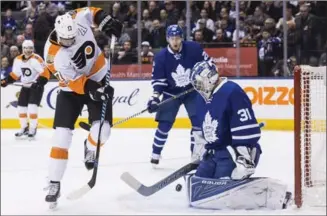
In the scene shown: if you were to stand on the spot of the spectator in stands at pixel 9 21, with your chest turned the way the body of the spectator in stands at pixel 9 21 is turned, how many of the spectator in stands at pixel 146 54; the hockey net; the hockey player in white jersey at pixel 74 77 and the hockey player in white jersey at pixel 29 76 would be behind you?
0

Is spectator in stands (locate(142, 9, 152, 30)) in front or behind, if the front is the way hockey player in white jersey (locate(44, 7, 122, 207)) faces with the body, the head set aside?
behind

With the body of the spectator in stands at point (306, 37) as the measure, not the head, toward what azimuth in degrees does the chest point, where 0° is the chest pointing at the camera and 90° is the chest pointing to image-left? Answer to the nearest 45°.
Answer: approximately 0°

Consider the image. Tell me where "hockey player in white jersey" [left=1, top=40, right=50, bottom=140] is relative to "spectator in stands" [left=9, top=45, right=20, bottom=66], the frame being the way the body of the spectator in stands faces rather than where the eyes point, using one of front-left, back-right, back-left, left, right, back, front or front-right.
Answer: front

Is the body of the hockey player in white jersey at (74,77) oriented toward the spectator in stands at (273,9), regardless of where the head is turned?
no

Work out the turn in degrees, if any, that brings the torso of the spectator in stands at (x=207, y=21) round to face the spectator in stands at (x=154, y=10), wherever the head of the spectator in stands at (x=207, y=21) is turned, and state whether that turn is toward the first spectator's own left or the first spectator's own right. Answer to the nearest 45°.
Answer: approximately 90° to the first spectator's own right

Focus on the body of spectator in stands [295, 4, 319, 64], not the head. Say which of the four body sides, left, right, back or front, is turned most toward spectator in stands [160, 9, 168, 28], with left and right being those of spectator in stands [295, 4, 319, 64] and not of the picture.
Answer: right

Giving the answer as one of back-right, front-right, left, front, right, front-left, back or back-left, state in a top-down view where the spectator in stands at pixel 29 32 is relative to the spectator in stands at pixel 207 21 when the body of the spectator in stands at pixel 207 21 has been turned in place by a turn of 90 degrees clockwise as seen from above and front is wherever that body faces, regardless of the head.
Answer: front

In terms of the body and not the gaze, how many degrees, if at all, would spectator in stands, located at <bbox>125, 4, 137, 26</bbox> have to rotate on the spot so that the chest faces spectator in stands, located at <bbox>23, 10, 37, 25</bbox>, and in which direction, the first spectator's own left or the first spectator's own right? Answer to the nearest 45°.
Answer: approximately 90° to the first spectator's own right

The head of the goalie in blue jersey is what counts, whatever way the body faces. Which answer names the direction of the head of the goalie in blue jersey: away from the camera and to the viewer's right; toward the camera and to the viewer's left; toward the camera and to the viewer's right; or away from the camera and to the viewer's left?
toward the camera and to the viewer's left

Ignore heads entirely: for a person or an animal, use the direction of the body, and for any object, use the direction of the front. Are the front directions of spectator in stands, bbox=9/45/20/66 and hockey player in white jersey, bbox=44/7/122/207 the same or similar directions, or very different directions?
same or similar directions

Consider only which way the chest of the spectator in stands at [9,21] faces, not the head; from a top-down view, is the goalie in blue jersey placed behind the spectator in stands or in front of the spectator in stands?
in front

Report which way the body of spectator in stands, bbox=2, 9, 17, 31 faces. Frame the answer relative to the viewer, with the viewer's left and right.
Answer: facing the viewer

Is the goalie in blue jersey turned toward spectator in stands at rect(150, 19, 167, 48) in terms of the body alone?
no

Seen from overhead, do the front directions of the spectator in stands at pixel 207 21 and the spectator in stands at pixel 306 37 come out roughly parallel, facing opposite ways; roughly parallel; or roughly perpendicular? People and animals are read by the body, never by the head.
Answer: roughly parallel
